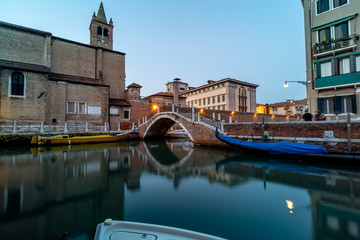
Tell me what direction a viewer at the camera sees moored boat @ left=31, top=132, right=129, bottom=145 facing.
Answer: facing to the right of the viewer

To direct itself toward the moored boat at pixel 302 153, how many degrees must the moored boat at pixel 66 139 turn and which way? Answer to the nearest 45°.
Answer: approximately 45° to its right

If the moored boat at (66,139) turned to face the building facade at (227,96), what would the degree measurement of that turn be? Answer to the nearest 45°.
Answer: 0° — it already faces it

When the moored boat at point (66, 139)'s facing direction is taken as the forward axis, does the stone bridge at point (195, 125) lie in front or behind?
in front
